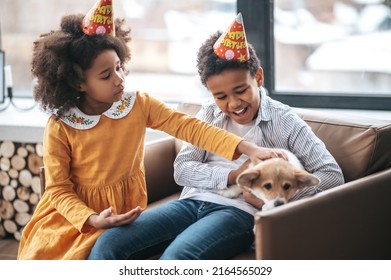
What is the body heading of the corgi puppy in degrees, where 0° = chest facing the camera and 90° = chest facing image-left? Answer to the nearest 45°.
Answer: approximately 0°

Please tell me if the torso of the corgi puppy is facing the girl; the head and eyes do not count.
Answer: no

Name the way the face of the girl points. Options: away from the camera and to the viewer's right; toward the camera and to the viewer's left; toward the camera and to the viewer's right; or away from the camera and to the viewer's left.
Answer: toward the camera and to the viewer's right
